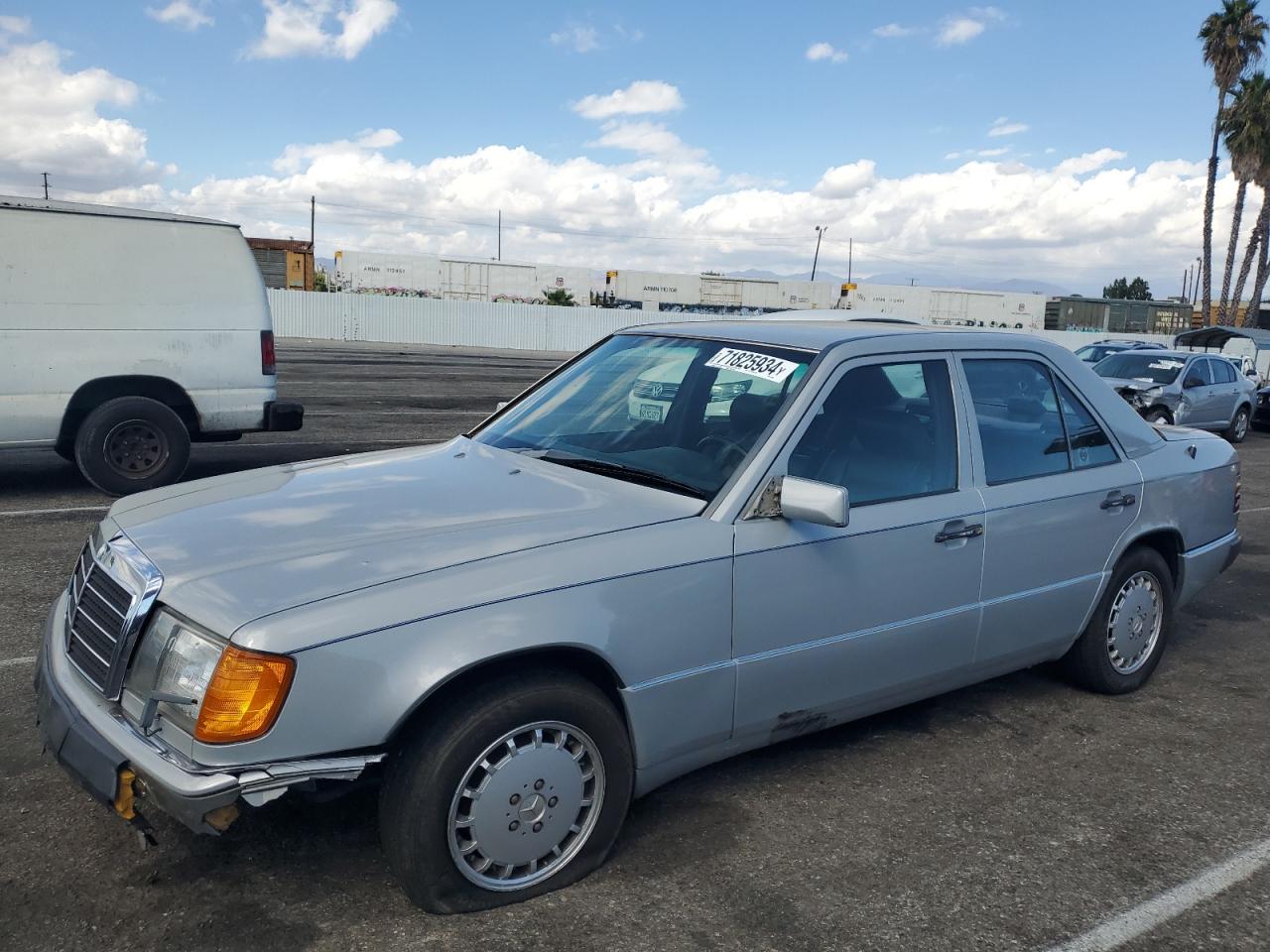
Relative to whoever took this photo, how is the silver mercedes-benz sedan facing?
facing the viewer and to the left of the viewer

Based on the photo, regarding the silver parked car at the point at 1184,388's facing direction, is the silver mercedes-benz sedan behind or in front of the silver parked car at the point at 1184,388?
in front

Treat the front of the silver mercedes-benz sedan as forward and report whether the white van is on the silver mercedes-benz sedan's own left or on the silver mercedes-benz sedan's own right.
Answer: on the silver mercedes-benz sedan's own right

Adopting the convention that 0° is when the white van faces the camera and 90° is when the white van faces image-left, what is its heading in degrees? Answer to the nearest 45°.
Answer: approximately 90°

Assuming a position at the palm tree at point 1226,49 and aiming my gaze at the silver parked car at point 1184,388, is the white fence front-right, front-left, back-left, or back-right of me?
front-right

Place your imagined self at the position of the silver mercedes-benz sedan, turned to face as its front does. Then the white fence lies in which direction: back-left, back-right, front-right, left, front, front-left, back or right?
back-right

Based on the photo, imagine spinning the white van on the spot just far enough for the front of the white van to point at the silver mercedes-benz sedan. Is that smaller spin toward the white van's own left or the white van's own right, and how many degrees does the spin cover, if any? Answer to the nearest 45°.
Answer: approximately 90° to the white van's own left

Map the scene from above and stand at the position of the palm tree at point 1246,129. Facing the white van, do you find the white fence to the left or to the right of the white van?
right

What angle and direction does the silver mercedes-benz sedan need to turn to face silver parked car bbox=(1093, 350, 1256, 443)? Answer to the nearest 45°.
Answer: approximately 180°

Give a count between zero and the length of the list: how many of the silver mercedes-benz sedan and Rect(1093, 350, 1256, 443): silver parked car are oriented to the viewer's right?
0

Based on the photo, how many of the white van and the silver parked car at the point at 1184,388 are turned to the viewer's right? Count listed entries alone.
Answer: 0

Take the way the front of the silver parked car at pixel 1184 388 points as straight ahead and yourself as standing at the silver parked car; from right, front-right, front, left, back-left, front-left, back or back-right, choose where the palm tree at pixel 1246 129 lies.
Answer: back-right

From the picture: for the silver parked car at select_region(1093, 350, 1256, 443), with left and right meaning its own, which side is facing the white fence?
right
